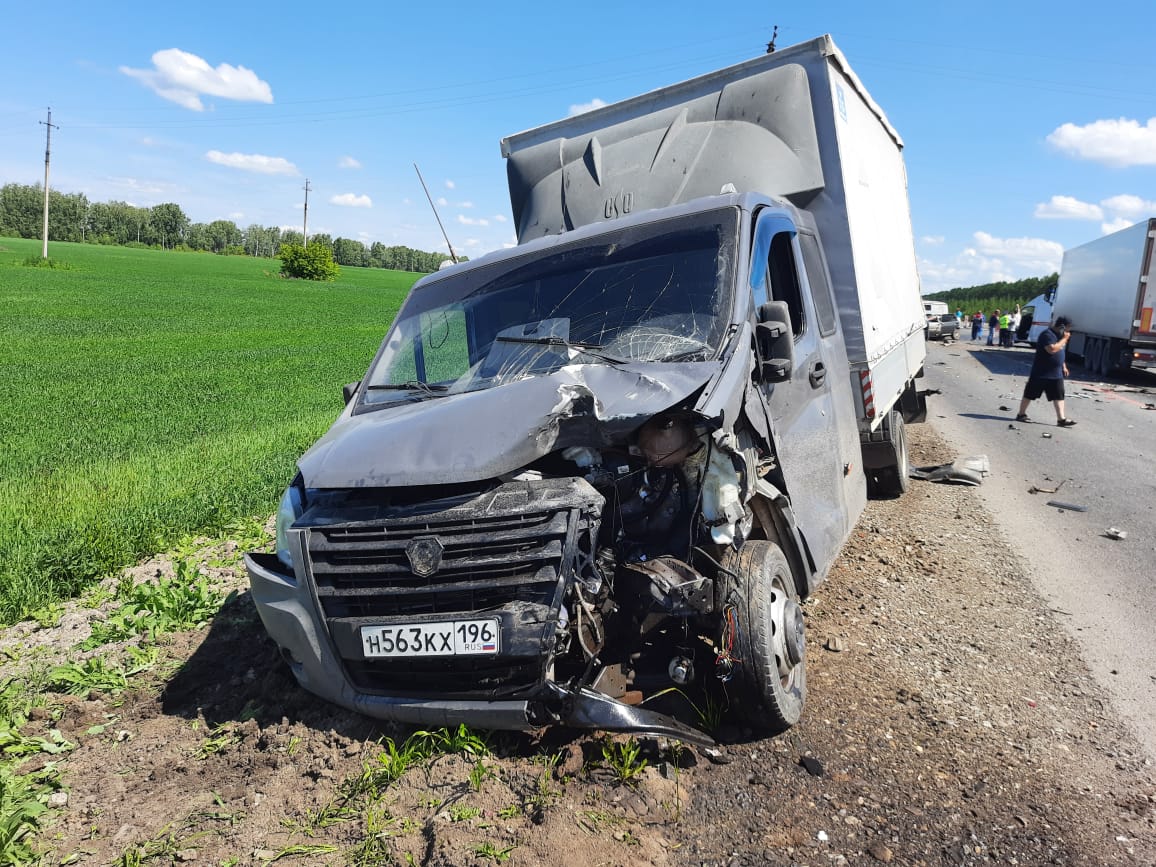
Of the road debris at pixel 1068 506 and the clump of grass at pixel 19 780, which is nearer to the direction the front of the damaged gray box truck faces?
the clump of grass

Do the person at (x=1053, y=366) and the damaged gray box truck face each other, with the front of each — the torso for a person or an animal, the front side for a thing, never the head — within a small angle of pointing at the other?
no

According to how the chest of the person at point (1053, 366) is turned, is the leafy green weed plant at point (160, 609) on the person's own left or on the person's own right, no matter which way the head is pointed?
on the person's own right

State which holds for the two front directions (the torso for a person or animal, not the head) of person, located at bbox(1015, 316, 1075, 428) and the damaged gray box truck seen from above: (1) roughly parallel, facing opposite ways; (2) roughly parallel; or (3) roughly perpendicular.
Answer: roughly perpendicular

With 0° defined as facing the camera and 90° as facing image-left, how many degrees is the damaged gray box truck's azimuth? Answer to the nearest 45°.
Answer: approximately 45°

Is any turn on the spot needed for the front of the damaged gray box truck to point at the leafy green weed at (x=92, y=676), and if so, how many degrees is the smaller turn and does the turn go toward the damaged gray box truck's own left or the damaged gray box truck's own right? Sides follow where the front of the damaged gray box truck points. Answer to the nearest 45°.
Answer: approximately 45° to the damaged gray box truck's own right

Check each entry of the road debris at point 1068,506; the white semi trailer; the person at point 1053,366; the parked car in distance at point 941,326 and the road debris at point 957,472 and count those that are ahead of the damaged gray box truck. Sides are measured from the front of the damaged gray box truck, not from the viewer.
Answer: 0

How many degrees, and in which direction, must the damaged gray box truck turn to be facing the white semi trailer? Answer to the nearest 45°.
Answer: approximately 180°

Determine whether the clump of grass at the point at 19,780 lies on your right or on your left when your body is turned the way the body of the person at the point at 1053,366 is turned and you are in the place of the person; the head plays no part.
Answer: on your right

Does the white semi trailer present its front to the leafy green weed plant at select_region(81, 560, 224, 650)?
no

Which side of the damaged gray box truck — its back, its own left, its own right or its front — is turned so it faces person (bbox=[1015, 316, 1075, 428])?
back

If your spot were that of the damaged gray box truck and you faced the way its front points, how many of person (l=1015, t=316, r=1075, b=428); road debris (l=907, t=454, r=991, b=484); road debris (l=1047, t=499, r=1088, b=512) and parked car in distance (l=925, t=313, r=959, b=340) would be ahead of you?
0
